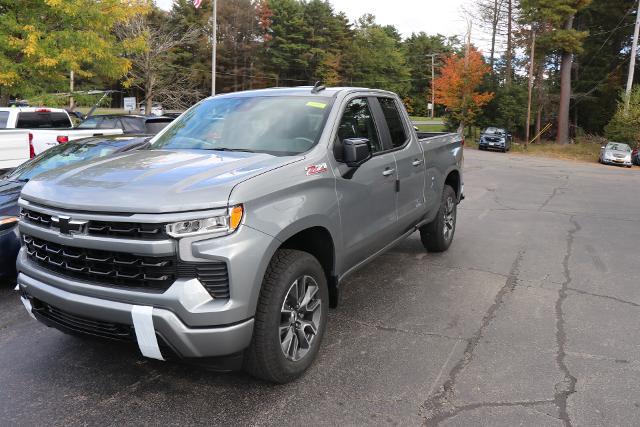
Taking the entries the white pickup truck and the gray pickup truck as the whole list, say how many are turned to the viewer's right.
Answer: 0

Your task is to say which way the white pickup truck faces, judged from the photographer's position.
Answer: facing away from the viewer and to the left of the viewer

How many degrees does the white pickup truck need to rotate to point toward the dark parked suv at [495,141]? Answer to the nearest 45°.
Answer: approximately 90° to its right

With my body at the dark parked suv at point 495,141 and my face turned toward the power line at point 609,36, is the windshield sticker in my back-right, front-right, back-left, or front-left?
back-right

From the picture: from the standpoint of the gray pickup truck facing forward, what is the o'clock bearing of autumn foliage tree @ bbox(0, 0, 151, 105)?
The autumn foliage tree is roughly at 4 o'clock from the gray pickup truck.

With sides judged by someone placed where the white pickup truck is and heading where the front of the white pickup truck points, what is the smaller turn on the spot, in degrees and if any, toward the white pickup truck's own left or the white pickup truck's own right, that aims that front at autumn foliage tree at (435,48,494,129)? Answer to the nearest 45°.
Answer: approximately 90° to the white pickup truck's own right

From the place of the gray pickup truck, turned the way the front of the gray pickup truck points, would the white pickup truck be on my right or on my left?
on my right

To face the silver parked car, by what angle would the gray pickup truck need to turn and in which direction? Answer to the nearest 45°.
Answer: approximately 180°

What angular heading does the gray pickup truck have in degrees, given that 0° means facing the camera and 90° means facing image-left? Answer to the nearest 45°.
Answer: approximately 45°
